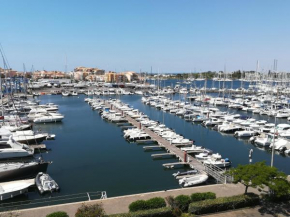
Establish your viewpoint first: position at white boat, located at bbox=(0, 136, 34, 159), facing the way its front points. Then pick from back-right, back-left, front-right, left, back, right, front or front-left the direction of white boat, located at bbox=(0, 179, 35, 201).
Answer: right

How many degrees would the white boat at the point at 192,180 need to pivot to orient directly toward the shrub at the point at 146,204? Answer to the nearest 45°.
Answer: approximately 90° to its right

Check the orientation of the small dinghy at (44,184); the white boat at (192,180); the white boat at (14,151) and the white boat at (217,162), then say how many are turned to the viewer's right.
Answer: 2

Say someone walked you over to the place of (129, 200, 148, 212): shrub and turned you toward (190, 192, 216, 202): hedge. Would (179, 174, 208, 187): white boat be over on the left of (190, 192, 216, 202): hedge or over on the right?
left

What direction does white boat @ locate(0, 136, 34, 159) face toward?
to the viewer's right
